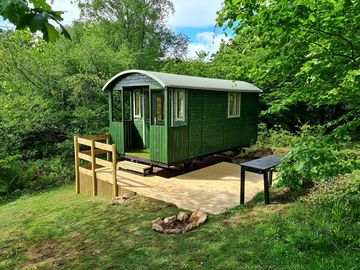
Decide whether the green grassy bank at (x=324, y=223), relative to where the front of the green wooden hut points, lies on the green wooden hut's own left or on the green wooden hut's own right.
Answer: on the green wooden hut's own left

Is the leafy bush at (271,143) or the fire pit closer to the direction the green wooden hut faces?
the fire pit

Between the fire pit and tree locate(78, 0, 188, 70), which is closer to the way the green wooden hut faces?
the fire pit

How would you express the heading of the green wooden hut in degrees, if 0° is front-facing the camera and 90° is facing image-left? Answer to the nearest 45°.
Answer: approximately 45°

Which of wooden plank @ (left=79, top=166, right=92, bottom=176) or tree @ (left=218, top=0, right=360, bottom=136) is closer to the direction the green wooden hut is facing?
the wooden plank

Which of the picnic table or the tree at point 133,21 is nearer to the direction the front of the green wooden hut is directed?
the picnic table
